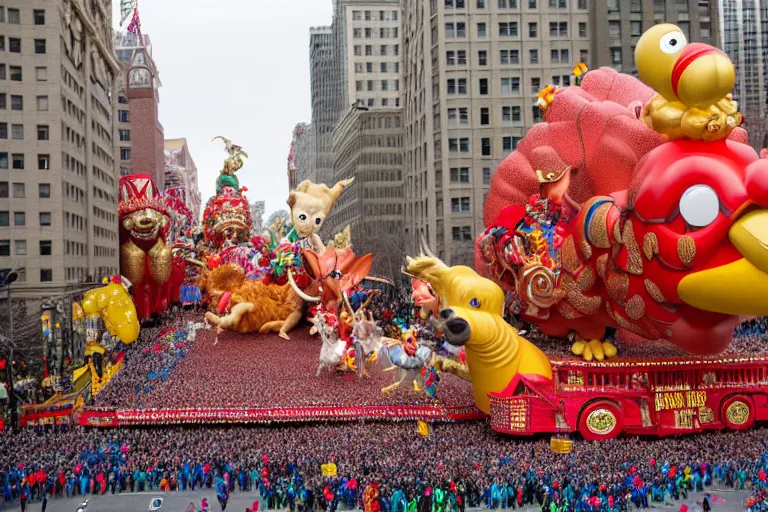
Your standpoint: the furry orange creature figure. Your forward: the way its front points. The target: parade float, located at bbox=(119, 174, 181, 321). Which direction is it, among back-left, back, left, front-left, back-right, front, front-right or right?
front-right

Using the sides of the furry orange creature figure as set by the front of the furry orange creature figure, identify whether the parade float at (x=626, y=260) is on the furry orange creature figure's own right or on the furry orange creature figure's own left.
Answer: on the furry orange creature figure's own left

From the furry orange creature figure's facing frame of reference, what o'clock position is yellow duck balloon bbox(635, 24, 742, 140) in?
The yellow duck balloon is roughly at 8 o'clock from the furry orange creature figure.

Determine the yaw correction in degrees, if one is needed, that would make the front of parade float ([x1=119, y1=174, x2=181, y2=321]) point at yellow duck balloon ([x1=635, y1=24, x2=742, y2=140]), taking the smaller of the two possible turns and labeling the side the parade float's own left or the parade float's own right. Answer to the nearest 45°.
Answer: approximately 45° to the parade float's own left

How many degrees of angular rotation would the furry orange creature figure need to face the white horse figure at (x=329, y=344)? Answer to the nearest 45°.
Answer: approximately 90° to its left

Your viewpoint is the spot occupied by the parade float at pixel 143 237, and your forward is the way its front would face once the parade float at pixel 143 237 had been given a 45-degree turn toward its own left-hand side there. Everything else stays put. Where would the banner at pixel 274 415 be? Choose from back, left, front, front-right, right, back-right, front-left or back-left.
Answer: front-right

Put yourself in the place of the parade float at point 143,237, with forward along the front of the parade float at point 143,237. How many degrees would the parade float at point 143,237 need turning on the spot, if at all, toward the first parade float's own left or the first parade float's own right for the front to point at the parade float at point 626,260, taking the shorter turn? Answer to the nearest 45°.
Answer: approximately 45° to the first parade float's own left

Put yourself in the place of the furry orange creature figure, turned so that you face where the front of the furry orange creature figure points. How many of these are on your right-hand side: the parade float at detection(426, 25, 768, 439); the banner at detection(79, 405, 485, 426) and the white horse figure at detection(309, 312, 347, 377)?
0

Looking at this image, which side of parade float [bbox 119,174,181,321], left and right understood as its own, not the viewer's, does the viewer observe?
front
